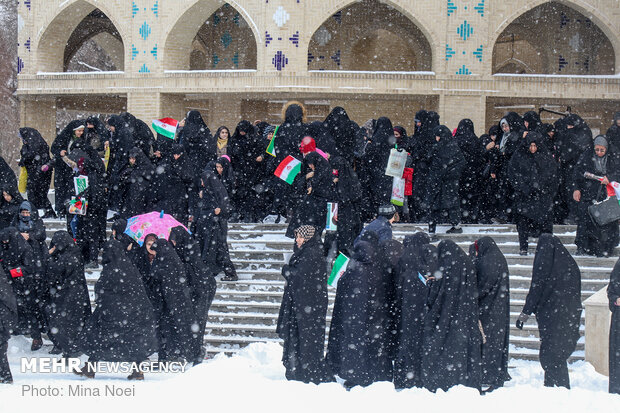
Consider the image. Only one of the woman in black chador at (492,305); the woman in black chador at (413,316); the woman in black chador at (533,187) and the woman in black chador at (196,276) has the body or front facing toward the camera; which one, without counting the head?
the woman in black chador at (533,187)

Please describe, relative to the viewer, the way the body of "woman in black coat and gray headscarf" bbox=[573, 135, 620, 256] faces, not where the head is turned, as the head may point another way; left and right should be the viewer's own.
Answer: facing the viewer

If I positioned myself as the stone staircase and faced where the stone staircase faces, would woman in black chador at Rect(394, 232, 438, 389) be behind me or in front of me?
in front

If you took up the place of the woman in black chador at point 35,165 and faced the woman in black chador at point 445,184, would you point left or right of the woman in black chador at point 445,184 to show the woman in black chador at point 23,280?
right

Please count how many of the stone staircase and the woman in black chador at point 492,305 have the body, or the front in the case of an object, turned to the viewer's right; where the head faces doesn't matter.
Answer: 0

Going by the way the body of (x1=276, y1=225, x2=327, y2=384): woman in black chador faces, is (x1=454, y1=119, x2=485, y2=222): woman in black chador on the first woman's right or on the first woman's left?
on the first woman's right

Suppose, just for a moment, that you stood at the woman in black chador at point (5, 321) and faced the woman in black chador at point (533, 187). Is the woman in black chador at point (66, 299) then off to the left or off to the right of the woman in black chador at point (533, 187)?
left

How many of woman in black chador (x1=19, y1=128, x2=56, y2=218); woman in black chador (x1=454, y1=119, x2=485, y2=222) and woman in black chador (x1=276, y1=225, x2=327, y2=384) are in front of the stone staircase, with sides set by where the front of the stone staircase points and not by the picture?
1

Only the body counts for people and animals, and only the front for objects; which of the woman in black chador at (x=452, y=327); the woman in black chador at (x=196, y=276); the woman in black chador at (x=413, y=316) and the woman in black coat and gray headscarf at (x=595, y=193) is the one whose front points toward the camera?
the woman in black coat and gray headscarf at (x=595, y=193)

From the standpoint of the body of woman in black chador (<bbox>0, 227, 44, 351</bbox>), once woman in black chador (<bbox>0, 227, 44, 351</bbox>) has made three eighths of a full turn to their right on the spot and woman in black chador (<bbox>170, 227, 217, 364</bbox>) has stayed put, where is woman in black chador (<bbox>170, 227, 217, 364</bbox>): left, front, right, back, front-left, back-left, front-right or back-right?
back-right

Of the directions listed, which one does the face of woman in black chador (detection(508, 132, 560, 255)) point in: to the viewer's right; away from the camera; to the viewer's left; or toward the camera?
toward the camera
